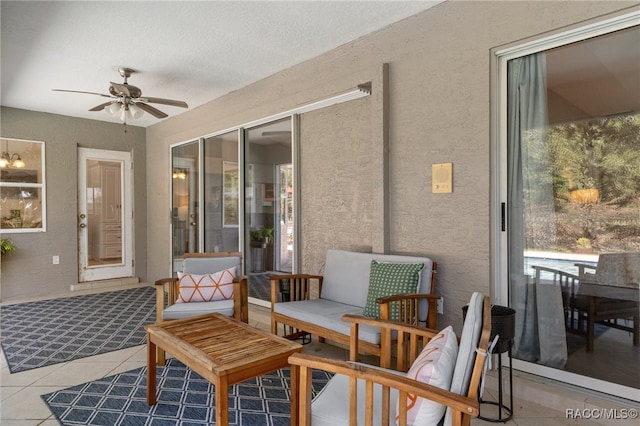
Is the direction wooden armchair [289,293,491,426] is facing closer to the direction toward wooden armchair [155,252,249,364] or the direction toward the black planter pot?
the wooden armchair

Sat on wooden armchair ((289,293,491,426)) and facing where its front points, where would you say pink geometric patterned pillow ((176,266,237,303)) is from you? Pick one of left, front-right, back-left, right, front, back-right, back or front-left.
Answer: front

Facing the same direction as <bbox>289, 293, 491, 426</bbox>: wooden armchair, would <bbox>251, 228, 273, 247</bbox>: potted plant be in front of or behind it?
in front

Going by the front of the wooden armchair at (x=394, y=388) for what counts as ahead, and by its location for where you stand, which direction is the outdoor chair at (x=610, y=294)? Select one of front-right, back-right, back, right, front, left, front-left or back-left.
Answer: right

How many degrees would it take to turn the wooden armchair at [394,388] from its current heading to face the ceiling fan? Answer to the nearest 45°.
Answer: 0° — it already faces it

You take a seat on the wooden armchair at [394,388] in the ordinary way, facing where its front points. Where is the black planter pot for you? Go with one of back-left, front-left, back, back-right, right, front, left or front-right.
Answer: right

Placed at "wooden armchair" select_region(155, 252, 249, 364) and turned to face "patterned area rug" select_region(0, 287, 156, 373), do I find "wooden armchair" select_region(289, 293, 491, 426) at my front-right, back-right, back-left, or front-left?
back-left

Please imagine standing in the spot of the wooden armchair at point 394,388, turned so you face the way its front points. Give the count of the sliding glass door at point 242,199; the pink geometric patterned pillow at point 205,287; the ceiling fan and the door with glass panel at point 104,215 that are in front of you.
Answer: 4

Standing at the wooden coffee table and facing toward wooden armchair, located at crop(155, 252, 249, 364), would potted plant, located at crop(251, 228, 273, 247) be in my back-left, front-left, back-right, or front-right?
front-right

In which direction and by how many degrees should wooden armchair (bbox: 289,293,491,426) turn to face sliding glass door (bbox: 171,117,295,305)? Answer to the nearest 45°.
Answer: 0° — it already faces it

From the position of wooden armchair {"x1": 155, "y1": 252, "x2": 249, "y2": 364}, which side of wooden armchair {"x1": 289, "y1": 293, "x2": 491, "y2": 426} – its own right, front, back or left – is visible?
front

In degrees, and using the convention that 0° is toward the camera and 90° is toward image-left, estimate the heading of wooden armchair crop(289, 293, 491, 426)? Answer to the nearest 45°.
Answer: approximately 135°
